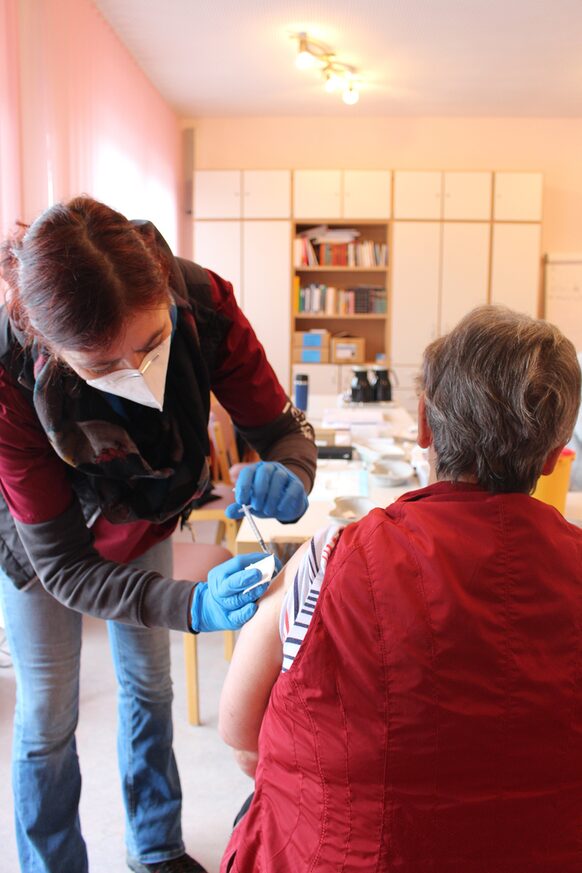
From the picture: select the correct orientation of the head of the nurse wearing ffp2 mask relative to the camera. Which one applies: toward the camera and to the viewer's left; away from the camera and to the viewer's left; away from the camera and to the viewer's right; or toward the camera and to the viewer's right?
toward the camera and to the viewer's right

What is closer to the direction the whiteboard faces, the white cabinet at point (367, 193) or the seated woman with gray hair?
the seated woman with gray hair

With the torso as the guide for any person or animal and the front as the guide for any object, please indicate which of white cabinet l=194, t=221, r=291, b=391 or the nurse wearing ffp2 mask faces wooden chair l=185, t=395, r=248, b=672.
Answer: the white cabinet

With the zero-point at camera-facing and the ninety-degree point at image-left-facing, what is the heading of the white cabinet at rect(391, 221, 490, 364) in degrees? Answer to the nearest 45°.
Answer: approximately 0°

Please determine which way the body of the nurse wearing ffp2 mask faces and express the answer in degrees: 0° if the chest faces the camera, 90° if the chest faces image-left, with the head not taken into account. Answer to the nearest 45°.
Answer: approximately 315°
